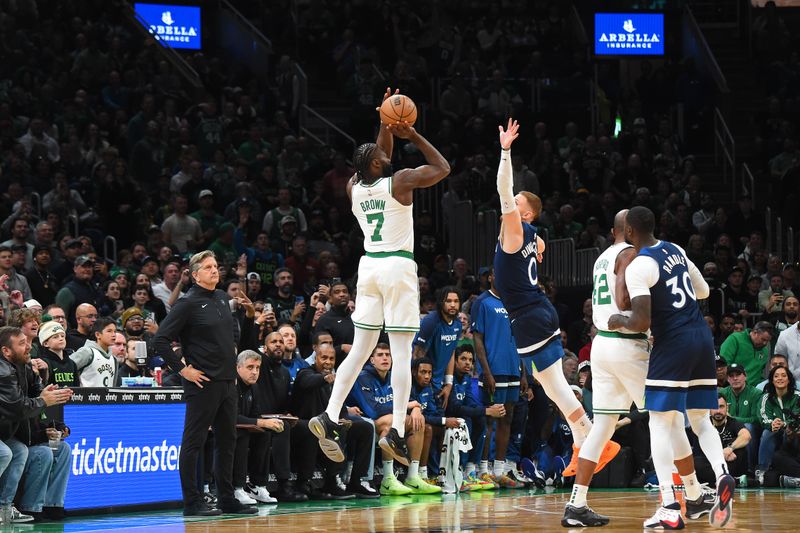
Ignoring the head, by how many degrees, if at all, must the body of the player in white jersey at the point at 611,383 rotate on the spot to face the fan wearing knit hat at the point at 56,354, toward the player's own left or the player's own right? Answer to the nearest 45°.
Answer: approximately 135° to the player's own left

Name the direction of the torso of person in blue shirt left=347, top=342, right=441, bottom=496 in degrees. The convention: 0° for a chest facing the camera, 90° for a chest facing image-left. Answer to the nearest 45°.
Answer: approximately 315°

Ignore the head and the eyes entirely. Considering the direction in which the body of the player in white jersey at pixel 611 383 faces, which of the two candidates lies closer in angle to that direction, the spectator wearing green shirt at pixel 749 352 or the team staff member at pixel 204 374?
the spectator wearing green shirt

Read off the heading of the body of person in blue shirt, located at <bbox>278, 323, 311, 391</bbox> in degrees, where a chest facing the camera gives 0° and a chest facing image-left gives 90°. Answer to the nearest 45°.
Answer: approximately 315°

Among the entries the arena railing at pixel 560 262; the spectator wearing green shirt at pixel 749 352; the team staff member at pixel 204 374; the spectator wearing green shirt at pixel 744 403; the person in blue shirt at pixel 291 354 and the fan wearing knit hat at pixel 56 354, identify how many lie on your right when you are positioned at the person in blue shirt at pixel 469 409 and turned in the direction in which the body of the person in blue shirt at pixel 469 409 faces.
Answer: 3

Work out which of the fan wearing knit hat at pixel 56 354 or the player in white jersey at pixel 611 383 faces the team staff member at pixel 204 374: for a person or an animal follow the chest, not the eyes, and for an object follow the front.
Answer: the fan wearing knit hat

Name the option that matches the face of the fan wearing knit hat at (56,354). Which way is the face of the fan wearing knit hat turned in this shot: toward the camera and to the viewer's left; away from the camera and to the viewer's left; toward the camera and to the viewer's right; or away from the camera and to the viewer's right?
toward the camera and to the viewer's right

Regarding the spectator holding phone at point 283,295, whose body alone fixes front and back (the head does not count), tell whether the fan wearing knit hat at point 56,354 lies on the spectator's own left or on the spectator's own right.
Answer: on the spectator's own right

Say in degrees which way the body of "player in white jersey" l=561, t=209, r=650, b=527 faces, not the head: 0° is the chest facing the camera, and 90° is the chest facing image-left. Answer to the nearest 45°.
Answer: approximately 225°
